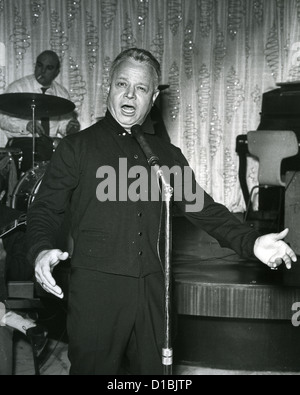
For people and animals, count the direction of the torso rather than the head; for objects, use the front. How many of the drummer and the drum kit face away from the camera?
0

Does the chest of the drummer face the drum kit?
yes

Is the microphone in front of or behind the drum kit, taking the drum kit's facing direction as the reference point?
in front

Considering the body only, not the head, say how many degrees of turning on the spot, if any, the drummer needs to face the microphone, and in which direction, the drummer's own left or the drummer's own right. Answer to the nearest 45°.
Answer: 0° — they already face it

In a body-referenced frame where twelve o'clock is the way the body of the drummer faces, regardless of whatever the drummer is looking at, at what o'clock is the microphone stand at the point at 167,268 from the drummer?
The microphone stand is roughly at 12 o'clock from the drummer.

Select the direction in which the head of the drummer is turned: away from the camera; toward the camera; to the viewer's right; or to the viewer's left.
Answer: toward the camera

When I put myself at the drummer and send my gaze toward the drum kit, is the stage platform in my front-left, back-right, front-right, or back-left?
front-left

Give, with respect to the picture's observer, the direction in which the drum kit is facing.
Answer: facing the viewer and to the right of the viewer

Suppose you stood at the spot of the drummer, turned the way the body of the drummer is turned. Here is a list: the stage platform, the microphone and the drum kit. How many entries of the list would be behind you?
0

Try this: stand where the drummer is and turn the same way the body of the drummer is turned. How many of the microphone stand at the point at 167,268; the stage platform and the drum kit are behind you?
0

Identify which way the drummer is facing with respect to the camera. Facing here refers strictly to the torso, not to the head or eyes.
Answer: toward the camera
